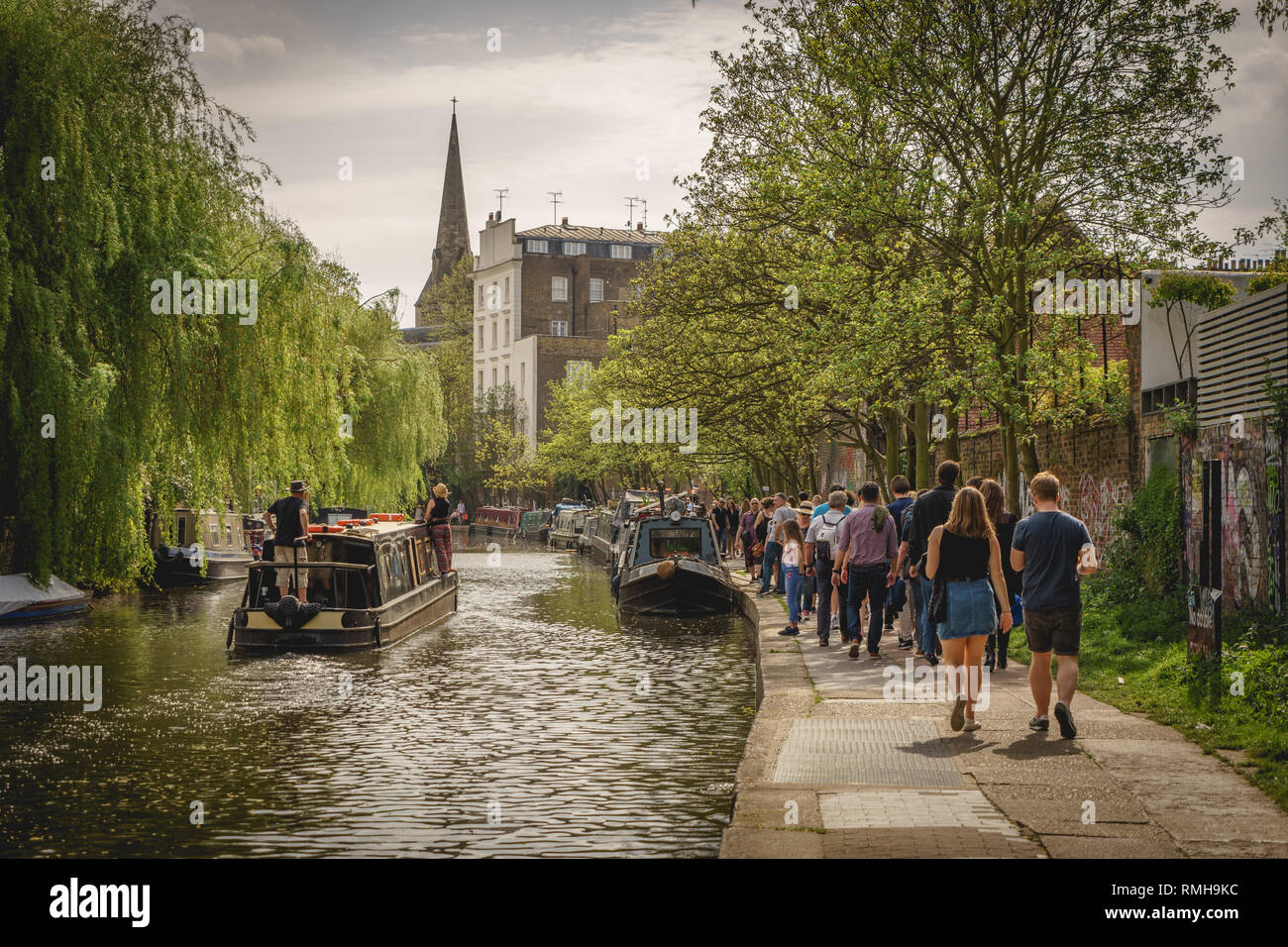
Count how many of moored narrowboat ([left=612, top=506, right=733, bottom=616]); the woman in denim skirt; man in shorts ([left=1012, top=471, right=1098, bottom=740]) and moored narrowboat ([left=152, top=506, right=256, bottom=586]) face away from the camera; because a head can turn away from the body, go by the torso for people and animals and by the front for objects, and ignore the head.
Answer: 2

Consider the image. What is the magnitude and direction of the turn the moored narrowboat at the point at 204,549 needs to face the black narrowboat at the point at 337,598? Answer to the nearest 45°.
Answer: approximately 45° to its left

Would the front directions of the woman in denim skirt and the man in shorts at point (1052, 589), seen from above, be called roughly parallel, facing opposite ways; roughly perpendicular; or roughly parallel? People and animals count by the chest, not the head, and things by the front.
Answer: roughly parallel

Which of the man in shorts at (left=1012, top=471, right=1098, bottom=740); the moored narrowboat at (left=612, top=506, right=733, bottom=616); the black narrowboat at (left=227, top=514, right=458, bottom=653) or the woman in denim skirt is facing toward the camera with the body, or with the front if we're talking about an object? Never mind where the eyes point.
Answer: the moored narrowboat

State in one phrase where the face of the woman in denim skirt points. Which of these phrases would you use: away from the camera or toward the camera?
away from the camera

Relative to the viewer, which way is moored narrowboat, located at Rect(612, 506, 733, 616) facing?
toward the camera

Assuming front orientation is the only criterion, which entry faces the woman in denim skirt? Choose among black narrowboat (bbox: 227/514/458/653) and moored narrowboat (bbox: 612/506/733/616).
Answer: the moored narrowboat

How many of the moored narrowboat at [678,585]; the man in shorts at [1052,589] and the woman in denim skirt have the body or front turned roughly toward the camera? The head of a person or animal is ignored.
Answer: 1

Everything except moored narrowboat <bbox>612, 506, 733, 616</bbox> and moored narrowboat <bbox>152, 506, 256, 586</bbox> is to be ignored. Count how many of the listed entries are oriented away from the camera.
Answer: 0

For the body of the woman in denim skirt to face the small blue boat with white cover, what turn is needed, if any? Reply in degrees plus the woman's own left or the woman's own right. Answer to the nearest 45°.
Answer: approximately 45° to the woman's own left

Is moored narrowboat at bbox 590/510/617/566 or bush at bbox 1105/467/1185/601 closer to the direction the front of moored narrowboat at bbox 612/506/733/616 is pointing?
the bush

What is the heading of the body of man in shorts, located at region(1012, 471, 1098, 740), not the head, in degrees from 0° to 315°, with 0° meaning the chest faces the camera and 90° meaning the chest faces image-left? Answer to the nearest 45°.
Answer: approximately 180°

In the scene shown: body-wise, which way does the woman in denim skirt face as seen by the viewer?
away from the camera

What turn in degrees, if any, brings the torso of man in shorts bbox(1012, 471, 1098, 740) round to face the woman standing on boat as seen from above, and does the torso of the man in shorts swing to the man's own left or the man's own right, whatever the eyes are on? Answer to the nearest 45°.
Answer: approximately 45° to the man's own left

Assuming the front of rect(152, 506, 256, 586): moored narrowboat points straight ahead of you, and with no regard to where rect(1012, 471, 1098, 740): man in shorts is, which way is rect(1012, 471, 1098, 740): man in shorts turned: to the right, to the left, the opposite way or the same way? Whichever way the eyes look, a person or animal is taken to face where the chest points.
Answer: the opposite way

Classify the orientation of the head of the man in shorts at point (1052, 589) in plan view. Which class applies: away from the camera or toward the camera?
away from the camera

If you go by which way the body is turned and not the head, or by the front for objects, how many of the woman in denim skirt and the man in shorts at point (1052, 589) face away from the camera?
2

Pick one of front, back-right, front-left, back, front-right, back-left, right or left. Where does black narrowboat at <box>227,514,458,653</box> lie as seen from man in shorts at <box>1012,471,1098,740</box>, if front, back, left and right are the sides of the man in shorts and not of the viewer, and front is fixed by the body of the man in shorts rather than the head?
front-left
